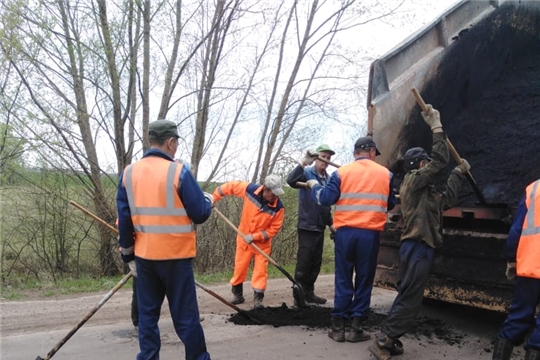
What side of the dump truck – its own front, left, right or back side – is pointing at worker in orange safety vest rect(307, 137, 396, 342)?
back

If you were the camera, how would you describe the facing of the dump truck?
facing away from the viewer and to the right of the viewer

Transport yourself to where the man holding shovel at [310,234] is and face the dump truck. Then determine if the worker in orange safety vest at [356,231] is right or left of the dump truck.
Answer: right

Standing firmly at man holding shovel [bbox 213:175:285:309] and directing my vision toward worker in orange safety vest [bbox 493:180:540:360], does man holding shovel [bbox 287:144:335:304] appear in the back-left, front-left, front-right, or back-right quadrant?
front-left

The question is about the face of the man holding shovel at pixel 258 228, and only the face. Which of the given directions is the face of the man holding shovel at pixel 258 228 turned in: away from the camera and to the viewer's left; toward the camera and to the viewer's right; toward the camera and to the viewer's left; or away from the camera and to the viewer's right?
toward the camera and to the viewer's right

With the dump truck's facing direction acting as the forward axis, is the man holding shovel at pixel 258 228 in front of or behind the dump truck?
behind
